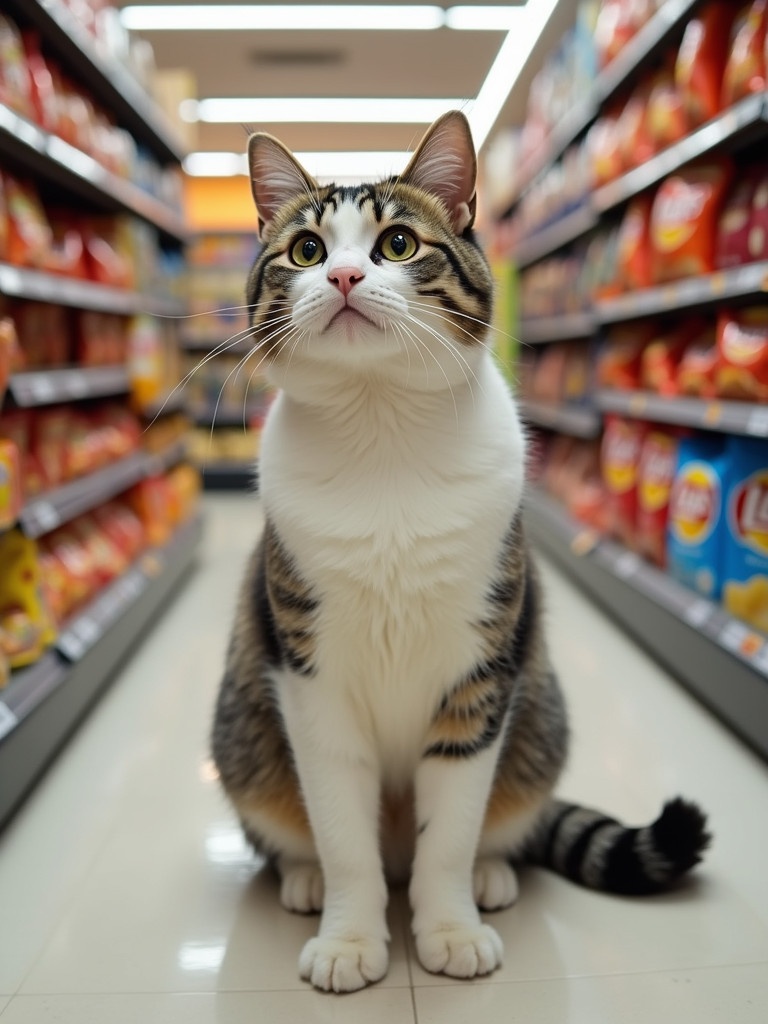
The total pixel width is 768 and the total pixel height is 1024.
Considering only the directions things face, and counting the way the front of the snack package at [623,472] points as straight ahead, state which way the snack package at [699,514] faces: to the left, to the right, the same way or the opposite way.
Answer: the same way

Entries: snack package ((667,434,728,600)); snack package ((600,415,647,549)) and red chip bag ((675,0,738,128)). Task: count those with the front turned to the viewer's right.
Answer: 0

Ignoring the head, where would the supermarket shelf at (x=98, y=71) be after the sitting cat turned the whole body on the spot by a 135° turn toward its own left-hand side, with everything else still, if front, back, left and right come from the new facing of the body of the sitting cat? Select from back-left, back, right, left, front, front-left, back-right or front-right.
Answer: left

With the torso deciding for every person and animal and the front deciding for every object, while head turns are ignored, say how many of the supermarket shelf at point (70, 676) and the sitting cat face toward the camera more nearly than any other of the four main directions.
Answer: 1

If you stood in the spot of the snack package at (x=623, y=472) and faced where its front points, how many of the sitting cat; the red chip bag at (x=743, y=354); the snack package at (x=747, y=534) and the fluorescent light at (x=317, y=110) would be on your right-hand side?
1

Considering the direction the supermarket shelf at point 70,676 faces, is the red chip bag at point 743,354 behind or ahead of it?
ahead

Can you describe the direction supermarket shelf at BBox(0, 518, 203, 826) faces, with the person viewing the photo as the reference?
facing to the right of the viewer

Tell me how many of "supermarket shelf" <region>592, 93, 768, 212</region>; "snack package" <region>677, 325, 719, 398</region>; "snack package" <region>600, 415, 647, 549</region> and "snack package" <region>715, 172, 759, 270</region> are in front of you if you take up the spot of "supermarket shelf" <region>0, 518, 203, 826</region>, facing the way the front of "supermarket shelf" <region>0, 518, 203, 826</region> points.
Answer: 4

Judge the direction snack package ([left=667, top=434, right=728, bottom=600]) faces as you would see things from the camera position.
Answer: facing the viewer and to the left of the viewer

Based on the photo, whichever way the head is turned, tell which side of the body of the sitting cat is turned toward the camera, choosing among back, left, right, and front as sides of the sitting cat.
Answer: front

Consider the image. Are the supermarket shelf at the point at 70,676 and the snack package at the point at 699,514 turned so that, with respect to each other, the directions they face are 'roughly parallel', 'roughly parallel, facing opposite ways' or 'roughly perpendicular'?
roughly parallel, facing opposite ways

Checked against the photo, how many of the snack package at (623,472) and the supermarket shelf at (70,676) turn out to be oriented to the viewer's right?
1
